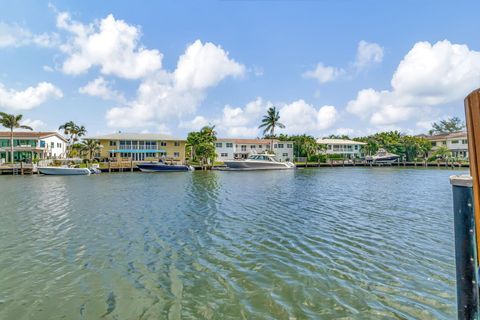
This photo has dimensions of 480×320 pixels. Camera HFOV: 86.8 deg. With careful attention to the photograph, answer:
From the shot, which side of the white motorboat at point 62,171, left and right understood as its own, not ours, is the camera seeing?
left

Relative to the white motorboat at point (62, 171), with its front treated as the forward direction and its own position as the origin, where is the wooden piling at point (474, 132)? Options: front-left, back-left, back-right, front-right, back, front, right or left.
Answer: left

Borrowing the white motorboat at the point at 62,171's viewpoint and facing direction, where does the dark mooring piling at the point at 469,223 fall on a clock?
The dark mooring piling is roughly at 9 o'clock from the white motorboat.
